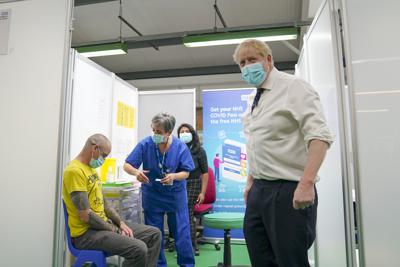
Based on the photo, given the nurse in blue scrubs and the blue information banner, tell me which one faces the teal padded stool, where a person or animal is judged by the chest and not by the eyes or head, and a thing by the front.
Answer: the blue information banner

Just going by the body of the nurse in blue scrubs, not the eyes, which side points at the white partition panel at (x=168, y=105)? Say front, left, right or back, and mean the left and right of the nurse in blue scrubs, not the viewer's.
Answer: back

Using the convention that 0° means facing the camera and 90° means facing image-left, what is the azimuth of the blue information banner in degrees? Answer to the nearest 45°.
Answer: approximately 0°

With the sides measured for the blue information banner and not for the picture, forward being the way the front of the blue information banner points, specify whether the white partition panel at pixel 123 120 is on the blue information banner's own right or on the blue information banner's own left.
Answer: on the blue information banner's own right

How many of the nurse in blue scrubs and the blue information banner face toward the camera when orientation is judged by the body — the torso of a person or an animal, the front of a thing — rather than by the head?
2

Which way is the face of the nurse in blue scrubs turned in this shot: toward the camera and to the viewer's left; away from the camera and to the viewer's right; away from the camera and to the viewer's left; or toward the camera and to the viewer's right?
toward the camera and to the viewer's left

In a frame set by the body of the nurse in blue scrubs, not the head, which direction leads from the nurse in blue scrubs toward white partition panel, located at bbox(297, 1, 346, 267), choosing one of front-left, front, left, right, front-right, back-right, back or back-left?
front-left

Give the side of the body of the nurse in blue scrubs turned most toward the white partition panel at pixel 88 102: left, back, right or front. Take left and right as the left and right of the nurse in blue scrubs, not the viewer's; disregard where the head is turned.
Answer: right

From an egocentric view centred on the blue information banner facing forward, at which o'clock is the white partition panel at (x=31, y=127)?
The white partition panel is roughly at 1 o'clock from the blue information banner.

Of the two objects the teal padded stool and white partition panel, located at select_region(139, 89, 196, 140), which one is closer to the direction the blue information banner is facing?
the teal padded stool

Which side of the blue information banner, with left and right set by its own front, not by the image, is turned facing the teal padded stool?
front

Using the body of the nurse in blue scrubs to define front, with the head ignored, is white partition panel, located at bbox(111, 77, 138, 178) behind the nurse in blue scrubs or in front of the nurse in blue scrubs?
behind
